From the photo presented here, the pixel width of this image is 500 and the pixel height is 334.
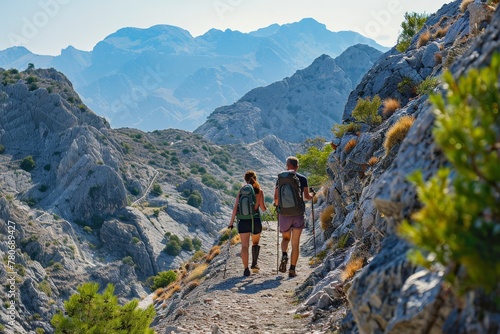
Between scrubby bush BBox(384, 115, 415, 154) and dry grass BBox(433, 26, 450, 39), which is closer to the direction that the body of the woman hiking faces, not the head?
the dry grass

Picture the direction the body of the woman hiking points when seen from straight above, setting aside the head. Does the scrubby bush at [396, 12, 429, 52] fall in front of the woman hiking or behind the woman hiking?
in front

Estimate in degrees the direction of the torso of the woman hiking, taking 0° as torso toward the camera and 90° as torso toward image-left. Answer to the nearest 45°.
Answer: approximately 180°

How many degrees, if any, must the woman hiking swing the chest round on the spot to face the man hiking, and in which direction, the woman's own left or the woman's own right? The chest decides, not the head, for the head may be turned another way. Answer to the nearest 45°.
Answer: approximately 135° to the woman's own right

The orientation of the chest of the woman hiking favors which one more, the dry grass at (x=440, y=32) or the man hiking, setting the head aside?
the dry grass

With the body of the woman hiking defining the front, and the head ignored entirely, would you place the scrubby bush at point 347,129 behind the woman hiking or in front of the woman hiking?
in front

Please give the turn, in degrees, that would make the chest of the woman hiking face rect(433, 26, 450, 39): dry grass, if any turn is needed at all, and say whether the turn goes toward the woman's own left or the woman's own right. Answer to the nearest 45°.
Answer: approximately 45° to the woman's own right

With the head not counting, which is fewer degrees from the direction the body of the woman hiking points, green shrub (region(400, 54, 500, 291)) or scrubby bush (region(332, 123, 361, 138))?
the scrubby bush

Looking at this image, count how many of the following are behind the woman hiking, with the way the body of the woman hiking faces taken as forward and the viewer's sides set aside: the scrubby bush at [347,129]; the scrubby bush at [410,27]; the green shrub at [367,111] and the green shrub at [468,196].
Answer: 1

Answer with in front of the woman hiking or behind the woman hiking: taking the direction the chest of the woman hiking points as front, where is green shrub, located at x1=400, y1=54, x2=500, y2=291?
behind
